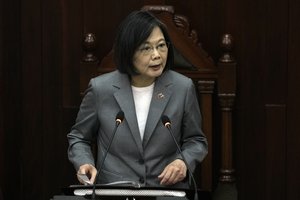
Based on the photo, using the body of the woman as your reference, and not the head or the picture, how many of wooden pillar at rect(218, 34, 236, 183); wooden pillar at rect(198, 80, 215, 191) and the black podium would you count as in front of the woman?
1

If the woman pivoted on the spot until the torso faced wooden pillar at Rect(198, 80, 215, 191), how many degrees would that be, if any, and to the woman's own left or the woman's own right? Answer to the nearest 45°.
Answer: approximately 135° to the woman's own left

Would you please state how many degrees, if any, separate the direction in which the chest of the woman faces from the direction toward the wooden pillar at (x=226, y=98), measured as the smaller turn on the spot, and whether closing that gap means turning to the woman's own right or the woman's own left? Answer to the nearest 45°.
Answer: approximately 135° to the woman's own left

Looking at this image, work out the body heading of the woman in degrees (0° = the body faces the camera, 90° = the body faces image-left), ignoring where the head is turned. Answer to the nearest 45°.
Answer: approximately 0°

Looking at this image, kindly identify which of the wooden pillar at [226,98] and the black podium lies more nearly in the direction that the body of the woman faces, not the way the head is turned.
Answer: the black podium

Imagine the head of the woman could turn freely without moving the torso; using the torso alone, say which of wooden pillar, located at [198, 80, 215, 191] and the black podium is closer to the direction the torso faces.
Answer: the black podium

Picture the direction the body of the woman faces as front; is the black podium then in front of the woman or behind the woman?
in front

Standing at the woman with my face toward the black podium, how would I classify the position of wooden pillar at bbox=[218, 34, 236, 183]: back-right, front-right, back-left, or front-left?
back-left
